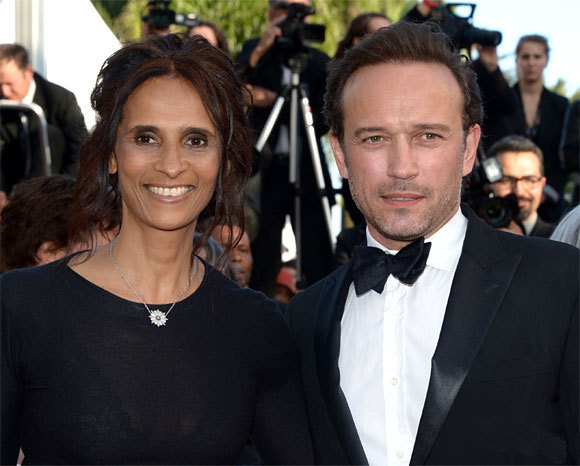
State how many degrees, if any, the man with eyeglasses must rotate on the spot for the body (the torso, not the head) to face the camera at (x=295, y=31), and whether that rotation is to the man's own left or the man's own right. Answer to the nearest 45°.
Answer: approximately 90° to the man's own right

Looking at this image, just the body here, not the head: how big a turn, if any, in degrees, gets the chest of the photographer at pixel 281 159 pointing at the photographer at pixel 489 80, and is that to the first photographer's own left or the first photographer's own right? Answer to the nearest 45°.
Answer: approximately 90° to the first photographer's own left

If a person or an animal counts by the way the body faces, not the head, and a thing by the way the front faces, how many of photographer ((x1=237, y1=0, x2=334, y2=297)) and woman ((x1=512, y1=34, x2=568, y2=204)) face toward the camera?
2

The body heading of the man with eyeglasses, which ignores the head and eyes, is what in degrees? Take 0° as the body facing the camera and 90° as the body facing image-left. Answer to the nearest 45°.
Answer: approximately 0°

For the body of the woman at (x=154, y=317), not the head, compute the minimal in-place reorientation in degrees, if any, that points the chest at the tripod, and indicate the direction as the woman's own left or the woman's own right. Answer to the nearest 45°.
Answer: approximately 180°

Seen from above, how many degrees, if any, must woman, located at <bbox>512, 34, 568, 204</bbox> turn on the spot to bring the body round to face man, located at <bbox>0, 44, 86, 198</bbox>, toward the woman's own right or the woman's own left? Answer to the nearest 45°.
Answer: approximately 45° to the woman's own right

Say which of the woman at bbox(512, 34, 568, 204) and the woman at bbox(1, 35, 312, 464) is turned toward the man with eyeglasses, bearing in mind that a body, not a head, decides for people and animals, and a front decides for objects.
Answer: the woman at bbox(512, 34, 568, 204)

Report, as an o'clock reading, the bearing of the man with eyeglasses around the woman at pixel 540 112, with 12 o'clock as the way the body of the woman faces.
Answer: The man with eyeglasses is roughly at 12 o'clock from the woman.

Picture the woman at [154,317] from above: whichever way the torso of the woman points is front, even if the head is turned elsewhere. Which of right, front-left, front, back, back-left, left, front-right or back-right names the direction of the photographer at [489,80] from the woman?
back-left

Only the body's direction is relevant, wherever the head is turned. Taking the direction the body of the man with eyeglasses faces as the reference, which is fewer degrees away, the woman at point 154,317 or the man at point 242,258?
the woman
